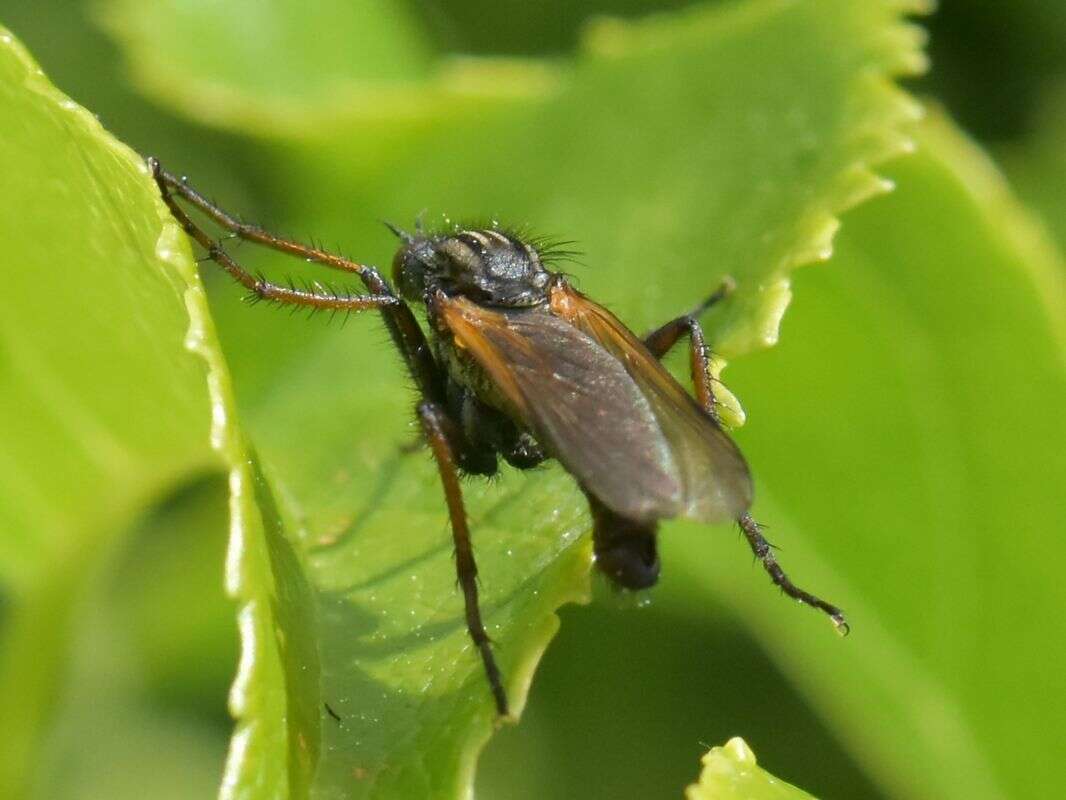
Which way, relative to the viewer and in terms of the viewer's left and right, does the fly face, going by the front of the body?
facing away from the viewer and to the left of the viewer

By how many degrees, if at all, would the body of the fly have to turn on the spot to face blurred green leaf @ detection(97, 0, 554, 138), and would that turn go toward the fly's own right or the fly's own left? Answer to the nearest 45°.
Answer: approximately 45° to the fly's own right

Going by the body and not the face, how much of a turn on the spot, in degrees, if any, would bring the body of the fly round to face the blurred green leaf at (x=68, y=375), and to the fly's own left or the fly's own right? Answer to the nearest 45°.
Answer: approximately 45° to the fly's own left

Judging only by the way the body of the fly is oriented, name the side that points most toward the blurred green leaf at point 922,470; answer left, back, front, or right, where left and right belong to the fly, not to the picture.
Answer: right

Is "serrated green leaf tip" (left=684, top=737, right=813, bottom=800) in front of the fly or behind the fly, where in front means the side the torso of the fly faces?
behind

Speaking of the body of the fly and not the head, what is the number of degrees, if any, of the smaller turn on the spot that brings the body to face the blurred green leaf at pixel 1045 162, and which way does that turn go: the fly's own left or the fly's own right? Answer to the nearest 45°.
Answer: approximately 90° to the fly's own right

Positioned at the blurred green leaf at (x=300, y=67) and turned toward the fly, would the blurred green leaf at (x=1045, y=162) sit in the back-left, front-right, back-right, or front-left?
front-left
